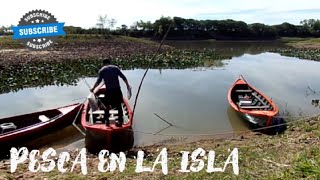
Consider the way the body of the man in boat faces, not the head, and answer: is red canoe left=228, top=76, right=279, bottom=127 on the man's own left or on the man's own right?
on the man's own right

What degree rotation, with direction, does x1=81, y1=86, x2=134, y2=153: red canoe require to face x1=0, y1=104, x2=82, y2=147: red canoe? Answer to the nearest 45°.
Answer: approximately 45° to its left

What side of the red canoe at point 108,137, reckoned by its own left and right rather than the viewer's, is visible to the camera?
back

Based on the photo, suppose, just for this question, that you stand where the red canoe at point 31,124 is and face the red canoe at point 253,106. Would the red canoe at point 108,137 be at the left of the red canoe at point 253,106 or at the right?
right

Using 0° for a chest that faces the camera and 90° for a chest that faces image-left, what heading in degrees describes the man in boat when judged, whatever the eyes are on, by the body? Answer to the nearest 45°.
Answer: approximately 180°

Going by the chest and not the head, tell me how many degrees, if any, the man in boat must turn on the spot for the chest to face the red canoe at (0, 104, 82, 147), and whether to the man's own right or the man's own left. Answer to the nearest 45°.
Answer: approximately 45° to the man's own left
